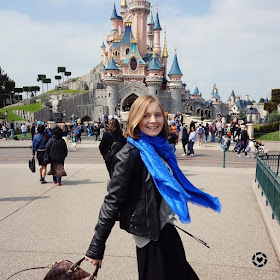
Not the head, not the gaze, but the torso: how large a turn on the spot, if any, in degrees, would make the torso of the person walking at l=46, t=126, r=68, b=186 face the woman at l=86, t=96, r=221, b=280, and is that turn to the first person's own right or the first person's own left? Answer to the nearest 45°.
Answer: approximately 180°

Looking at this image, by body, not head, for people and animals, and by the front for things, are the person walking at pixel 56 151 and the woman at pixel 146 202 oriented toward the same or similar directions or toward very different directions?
very different directions

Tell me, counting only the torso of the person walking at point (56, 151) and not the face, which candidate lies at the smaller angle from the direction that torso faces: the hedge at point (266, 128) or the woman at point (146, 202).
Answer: the hedge

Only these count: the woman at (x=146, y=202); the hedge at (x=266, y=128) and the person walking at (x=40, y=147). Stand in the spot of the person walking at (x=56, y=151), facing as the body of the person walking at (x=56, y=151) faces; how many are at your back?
1

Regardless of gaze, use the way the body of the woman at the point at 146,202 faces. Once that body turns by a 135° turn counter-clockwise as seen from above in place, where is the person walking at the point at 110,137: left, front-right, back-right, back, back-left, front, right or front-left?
front

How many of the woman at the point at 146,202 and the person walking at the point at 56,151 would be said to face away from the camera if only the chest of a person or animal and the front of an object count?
1

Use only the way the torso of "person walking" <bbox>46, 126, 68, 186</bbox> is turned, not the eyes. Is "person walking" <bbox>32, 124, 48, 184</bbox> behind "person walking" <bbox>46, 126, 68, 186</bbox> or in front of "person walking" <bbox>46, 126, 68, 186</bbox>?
in front

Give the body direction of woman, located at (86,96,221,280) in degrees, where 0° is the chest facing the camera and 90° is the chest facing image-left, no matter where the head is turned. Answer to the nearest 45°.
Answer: approximately 315°

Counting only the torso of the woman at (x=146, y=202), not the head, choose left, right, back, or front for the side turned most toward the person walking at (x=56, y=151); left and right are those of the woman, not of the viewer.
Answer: back

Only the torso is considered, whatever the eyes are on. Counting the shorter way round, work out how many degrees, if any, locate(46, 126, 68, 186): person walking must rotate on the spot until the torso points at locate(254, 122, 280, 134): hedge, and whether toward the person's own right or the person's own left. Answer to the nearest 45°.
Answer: approximately 45° to the person's own right

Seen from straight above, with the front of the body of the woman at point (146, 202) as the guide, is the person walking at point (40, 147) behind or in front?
behind

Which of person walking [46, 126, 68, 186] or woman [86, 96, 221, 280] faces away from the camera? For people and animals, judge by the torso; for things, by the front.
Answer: the person walking

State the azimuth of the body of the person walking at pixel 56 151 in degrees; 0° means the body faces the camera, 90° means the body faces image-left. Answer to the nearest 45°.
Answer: approximately 180°

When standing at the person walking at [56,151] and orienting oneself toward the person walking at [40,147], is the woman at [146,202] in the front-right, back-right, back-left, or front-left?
back-left

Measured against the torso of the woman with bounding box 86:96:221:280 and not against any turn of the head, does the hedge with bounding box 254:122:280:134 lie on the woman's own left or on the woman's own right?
on the woman's own left
